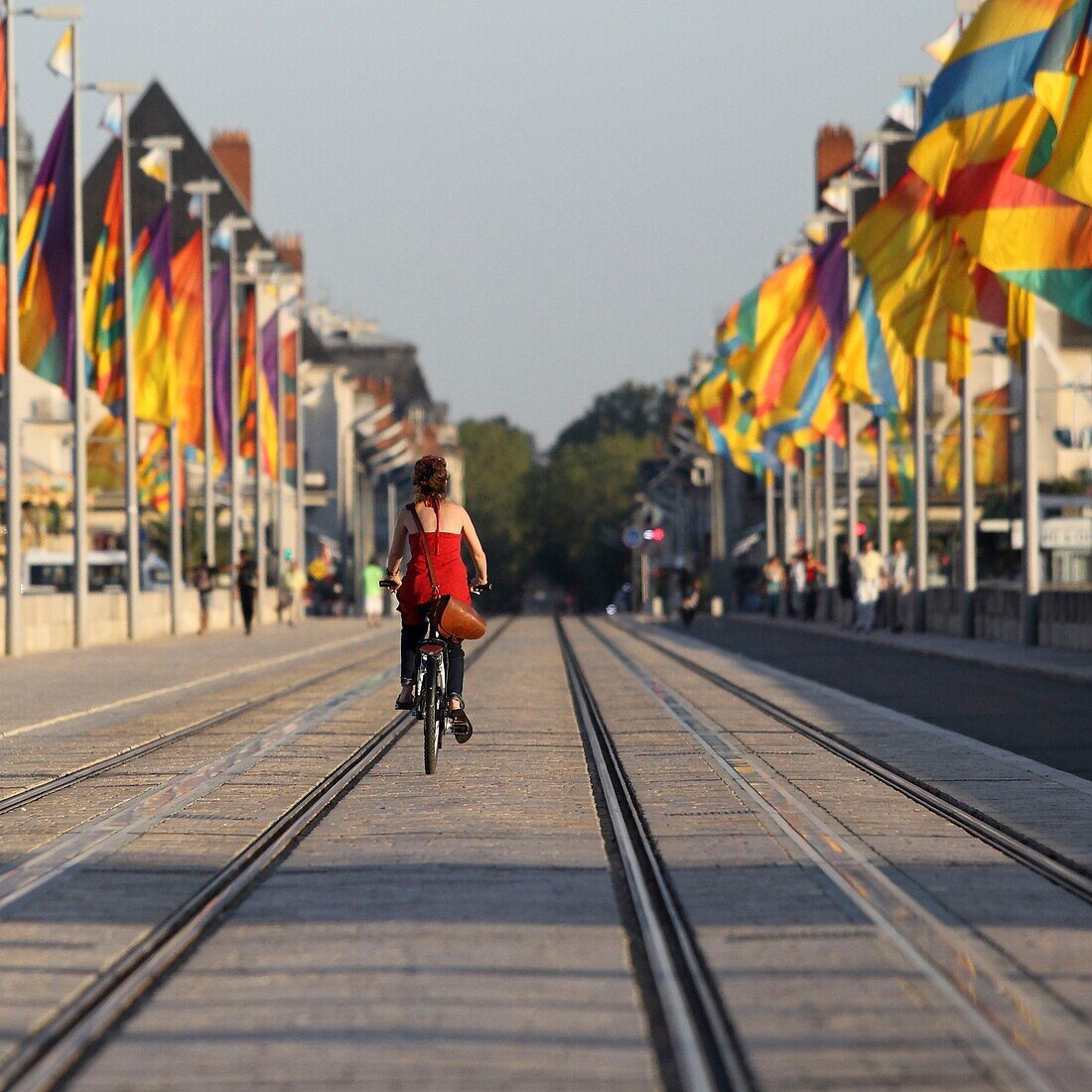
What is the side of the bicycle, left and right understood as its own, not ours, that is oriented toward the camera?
back

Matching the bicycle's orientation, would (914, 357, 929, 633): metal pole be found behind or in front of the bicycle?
in front

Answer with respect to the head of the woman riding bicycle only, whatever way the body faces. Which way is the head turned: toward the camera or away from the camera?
away from the camera

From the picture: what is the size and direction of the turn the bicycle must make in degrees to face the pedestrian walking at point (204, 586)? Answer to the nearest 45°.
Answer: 0° — it already faces them

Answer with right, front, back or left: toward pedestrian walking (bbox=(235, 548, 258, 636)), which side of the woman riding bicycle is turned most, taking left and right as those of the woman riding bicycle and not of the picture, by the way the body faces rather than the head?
front

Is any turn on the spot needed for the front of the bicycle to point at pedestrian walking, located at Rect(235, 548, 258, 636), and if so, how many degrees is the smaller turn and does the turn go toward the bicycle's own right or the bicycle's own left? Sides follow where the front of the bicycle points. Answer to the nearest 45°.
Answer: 0° — it already faces them

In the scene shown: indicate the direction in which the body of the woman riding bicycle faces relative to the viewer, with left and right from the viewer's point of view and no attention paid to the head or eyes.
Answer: facing away from the viewer

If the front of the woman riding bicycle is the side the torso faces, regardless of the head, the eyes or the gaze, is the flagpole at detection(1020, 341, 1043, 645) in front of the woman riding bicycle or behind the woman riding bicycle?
in front

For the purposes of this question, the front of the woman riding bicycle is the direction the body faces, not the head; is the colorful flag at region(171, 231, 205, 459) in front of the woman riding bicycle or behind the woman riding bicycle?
in front

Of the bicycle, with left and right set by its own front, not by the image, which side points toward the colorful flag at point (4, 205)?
front

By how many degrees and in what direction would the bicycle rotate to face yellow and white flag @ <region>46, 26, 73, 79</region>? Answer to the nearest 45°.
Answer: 0° — it already faces it

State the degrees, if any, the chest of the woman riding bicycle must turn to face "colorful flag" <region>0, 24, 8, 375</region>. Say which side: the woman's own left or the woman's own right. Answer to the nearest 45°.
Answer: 0° — they already face it
